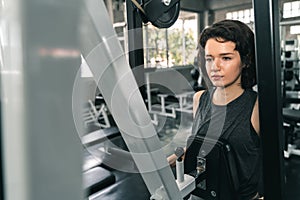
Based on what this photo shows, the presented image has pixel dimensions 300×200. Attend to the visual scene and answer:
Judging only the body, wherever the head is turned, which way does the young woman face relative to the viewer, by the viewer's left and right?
facing the viewer and to the left of the viewer

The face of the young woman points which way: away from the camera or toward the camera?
toward the camera

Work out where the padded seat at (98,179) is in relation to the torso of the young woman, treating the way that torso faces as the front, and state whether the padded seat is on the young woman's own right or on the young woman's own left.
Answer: on the young woman's own right
